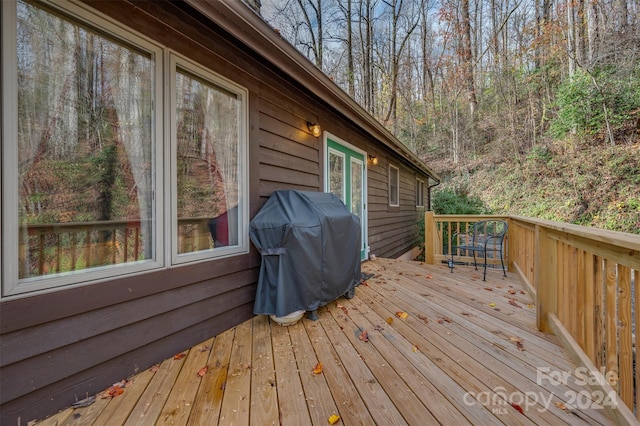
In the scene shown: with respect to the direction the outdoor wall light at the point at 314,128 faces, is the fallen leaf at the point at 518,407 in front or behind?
in front

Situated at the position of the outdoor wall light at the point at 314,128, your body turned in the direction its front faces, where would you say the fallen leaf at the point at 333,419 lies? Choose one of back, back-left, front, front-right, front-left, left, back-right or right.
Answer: front-right

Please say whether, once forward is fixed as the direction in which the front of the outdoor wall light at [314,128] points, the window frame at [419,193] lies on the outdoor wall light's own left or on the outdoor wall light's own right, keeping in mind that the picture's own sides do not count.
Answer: on the outdoor wall light's own left

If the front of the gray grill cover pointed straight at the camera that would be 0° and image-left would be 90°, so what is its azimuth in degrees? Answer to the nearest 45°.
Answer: approximately 315°

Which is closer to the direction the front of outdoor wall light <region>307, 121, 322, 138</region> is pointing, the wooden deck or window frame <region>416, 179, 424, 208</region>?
the wooden deck

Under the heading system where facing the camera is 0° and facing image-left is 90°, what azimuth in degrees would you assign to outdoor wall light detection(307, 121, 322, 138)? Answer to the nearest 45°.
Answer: approximately 315°

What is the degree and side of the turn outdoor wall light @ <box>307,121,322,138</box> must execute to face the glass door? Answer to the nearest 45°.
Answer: approximately 90° to its left
